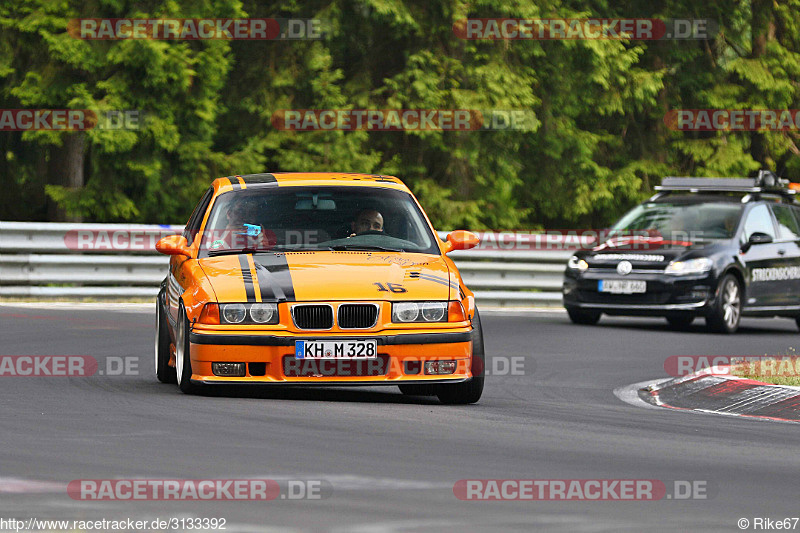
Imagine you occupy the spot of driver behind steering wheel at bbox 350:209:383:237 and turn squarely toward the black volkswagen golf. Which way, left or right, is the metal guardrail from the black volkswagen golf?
left

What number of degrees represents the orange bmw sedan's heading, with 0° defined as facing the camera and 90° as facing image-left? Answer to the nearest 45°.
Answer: approximately 0°

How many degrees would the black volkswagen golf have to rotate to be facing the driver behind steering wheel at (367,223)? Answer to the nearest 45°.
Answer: approximately 45° to its left

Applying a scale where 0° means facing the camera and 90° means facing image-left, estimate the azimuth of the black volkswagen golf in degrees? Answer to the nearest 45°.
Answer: approximately 45°

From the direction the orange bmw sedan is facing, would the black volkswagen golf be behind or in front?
behind

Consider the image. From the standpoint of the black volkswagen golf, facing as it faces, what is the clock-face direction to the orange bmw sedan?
The orange bmw sedan is roughly at 11 o'clock from the black volkswagen golf.
